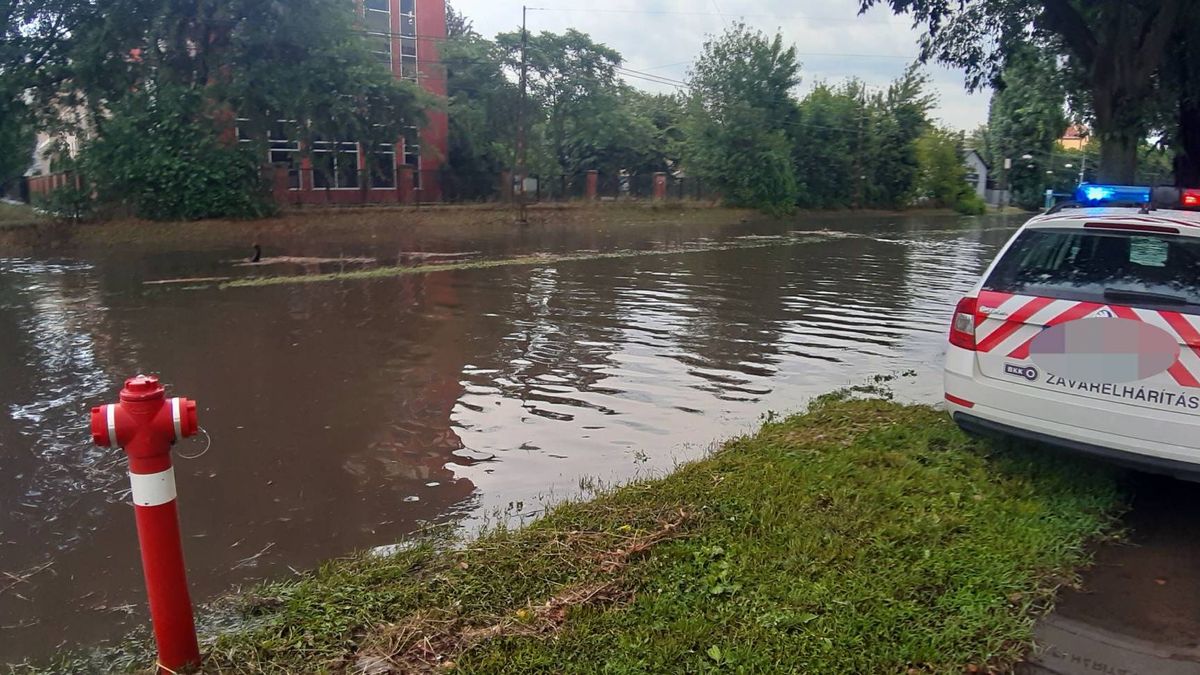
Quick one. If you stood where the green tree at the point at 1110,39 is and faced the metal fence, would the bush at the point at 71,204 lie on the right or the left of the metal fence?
left

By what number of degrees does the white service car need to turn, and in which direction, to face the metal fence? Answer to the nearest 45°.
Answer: approximately 45° to its left

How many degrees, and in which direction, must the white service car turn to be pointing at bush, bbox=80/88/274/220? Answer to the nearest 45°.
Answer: approximately 45° to its left

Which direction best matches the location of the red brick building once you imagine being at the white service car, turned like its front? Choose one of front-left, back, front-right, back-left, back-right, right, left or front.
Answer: front-left

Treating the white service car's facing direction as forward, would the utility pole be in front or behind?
in front

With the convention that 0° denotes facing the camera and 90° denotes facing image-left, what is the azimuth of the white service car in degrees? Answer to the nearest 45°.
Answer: approximately 180°

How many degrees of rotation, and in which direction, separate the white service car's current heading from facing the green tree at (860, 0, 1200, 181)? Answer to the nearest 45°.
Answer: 0° — it already faces it

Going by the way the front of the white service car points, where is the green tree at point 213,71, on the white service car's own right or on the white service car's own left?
on the white service car's own left

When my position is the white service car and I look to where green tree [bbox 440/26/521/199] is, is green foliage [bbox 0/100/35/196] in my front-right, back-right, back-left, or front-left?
front-left

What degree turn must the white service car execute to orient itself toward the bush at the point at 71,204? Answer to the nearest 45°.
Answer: approximately 90° to its left

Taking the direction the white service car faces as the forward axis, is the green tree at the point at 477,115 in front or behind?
in front

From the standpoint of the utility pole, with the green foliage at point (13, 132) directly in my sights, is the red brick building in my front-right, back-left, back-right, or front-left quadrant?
front-right

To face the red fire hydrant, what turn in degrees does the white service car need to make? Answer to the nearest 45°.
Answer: approximately 135° to its left
